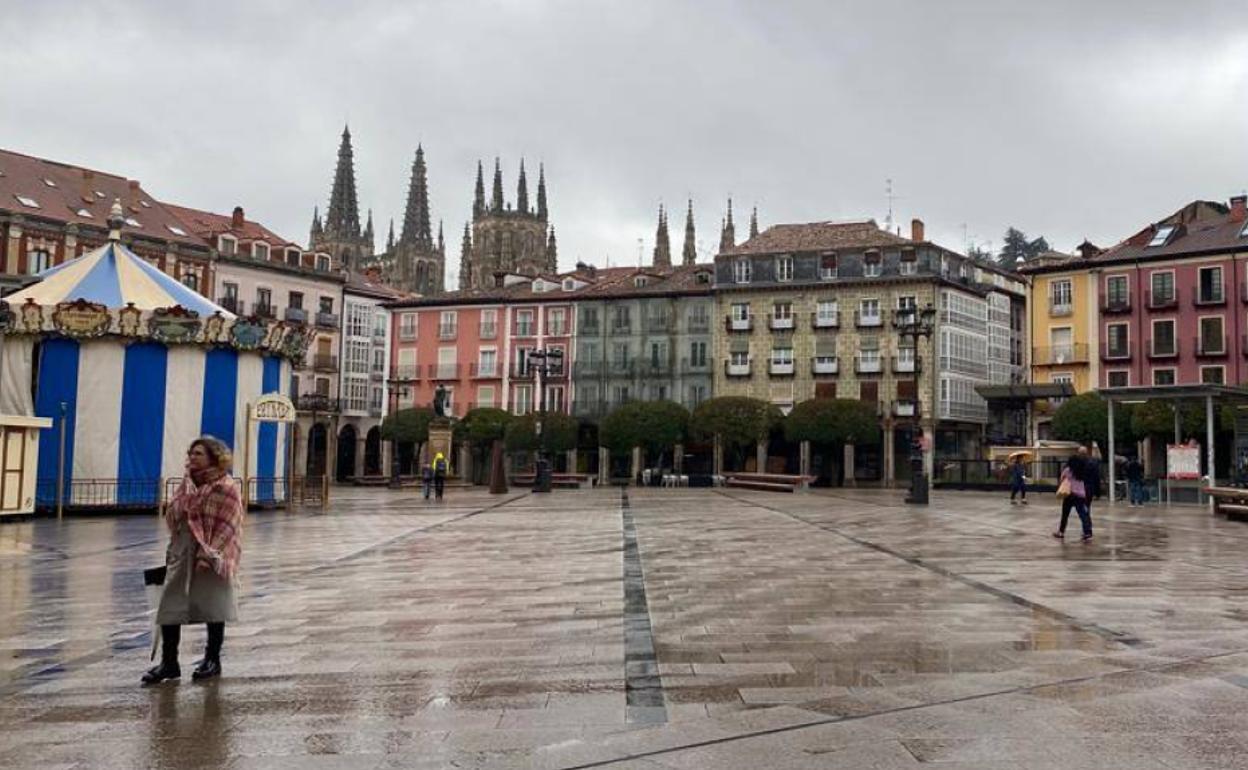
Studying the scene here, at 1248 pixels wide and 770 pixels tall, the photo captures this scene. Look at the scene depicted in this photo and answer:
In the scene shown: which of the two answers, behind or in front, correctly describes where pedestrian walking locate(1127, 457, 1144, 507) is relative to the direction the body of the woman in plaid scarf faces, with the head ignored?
behind

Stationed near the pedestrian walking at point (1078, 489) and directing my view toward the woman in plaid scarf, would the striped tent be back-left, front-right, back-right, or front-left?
front-right

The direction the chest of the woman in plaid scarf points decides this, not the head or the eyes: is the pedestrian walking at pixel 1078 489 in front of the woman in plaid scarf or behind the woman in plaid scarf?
behind

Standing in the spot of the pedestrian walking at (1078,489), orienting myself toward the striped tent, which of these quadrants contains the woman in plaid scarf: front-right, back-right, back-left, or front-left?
front-left

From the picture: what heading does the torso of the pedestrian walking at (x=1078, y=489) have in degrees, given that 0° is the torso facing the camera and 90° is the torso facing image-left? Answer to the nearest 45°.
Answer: approximately 90°

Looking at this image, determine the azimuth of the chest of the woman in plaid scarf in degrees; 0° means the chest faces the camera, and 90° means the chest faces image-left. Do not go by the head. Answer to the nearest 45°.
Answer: approximately 45°

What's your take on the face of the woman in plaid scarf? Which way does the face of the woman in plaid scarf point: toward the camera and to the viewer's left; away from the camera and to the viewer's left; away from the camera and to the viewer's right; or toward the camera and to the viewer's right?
toward the camera and to the viewer's left

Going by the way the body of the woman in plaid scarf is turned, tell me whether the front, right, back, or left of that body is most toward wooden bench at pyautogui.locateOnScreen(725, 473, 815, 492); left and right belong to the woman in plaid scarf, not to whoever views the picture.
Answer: back

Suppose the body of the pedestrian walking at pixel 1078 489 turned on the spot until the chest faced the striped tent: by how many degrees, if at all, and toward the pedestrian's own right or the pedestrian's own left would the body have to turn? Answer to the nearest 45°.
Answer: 0° — they already face it

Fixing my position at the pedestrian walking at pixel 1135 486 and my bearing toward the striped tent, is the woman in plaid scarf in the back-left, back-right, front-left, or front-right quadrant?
front-left

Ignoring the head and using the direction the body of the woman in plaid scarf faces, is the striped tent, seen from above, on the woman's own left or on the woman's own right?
on the woman's own right

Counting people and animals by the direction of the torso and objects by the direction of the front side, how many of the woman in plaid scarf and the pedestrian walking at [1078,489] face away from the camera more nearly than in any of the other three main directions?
0
